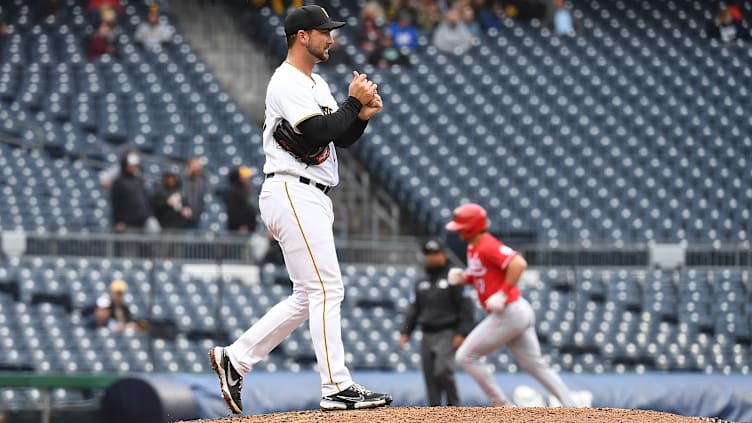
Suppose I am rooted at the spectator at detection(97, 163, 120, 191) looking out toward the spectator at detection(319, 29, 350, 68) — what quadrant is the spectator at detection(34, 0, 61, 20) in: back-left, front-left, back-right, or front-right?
front-left

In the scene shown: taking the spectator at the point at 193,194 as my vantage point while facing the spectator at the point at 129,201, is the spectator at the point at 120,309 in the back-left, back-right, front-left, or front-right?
front-left

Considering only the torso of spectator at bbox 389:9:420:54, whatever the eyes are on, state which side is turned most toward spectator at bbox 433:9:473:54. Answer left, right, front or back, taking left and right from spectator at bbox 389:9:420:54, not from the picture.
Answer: left

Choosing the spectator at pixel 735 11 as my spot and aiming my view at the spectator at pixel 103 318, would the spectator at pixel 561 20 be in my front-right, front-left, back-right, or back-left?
front-right

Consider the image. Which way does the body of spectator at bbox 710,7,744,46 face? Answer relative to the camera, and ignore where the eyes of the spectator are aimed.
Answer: toward the camera

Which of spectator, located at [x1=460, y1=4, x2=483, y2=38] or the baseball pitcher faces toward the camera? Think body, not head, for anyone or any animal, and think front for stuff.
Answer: the spectator

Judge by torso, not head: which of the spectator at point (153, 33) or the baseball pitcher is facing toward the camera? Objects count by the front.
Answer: the spectator

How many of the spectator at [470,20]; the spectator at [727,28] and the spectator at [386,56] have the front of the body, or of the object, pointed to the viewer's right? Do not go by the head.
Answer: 0

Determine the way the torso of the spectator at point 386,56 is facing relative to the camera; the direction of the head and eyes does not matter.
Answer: toward the camera

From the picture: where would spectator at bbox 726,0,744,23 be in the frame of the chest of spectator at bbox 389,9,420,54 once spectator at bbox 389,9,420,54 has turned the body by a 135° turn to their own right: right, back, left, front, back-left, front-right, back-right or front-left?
back-right

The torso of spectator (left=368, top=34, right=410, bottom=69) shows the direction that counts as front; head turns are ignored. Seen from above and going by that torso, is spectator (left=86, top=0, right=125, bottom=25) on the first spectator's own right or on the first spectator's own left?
on the first spectator's own right

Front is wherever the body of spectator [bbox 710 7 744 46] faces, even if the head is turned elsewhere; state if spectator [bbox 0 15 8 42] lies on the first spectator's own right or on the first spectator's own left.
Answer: on the first spectator's own right

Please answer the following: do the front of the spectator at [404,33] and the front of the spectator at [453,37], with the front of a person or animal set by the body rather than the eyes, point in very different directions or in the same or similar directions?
same or similar directions

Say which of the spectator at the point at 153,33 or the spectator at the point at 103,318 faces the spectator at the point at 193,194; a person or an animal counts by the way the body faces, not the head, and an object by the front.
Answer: the spectator at the point at 153,33

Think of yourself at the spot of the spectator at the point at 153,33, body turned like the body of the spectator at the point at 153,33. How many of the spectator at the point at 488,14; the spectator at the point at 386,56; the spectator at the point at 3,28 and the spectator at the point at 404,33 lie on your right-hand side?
1
